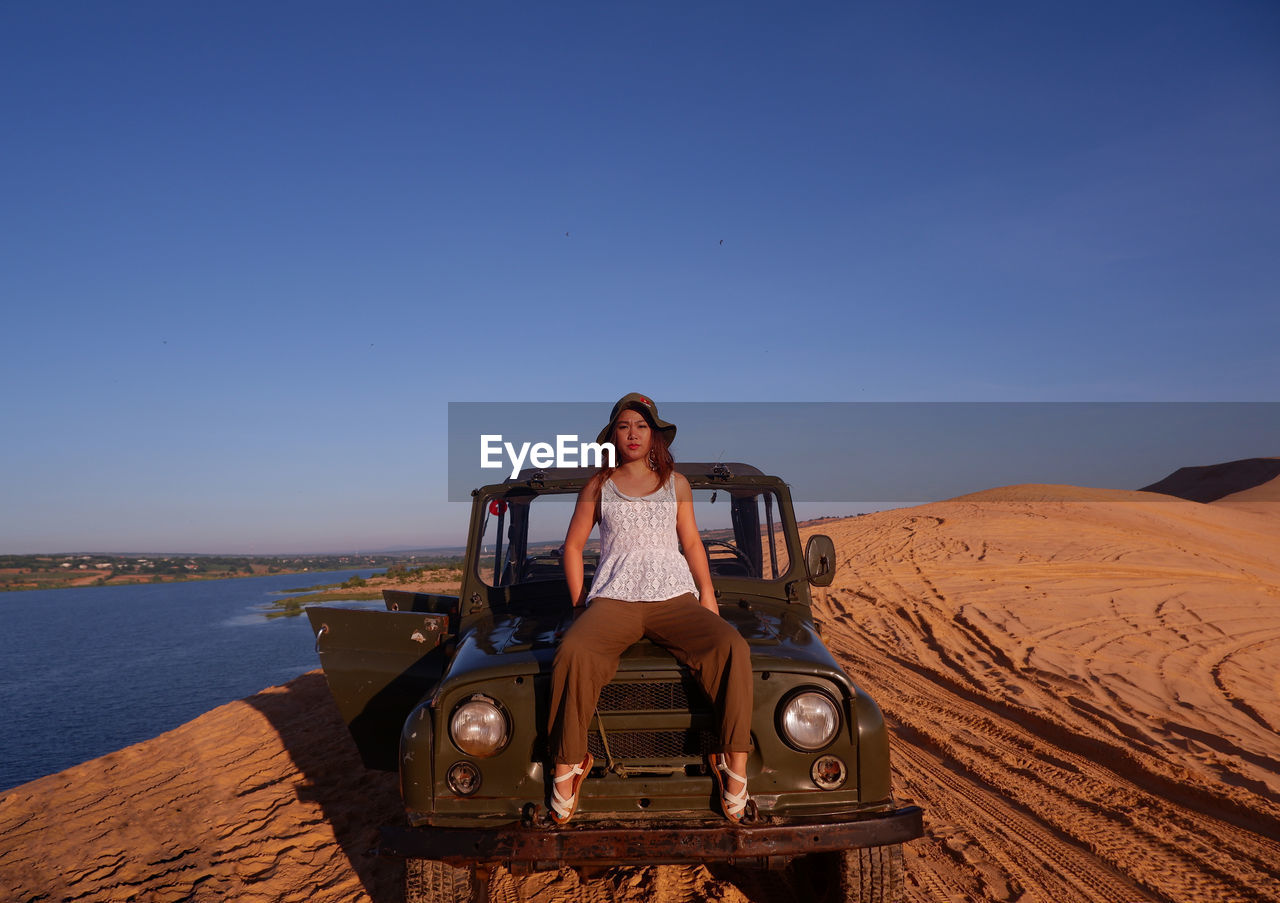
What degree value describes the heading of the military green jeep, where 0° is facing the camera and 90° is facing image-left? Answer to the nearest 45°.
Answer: approximately 0°
